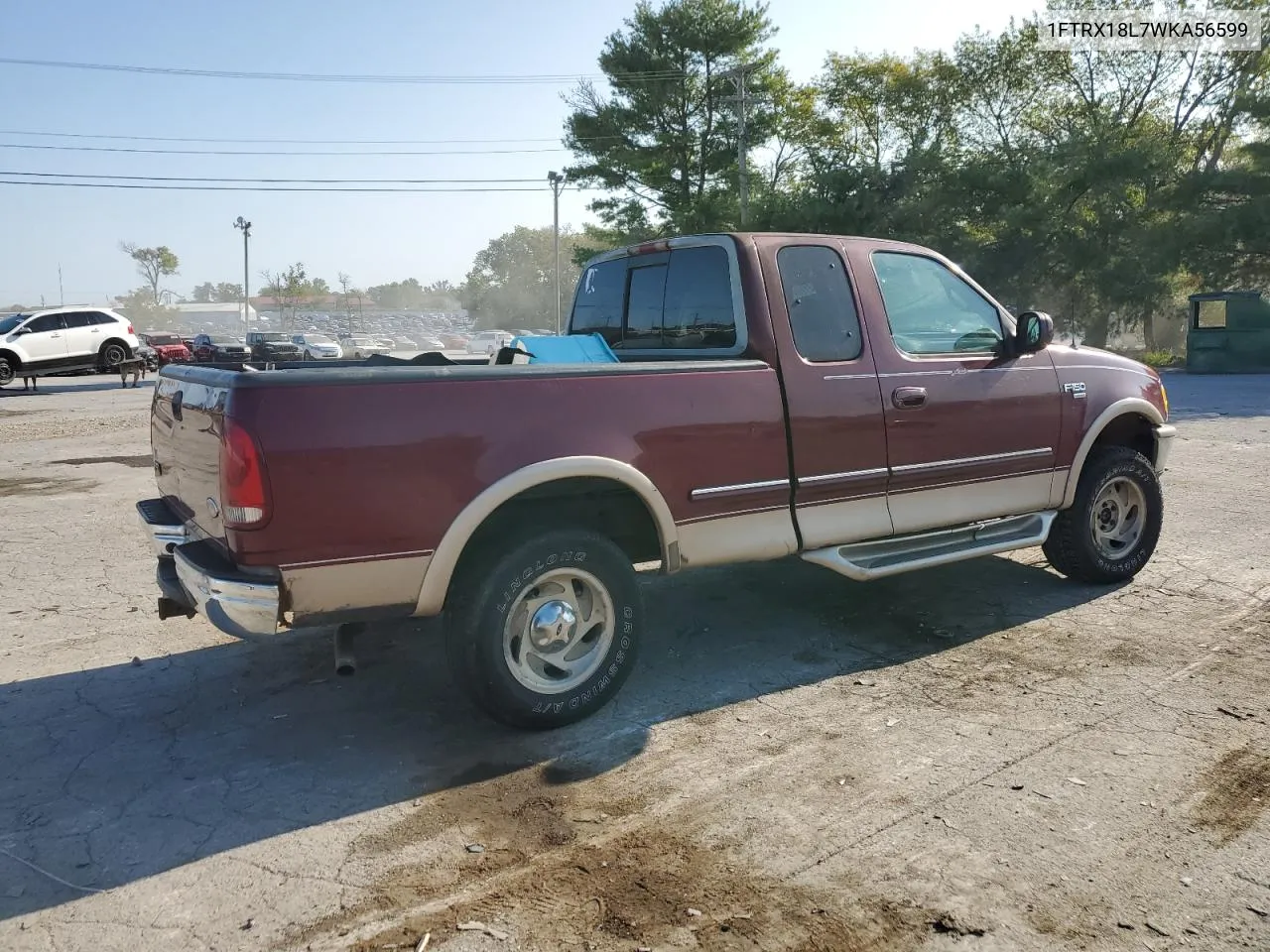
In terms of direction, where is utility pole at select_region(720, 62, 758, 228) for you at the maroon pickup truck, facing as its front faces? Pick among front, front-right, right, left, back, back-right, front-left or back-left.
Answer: front-left

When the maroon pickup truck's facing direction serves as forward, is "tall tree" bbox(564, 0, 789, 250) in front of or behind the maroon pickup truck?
in front

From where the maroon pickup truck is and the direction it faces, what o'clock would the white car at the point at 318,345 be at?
The white car is roughly at 10 o'clock from the maroon pickup truck.

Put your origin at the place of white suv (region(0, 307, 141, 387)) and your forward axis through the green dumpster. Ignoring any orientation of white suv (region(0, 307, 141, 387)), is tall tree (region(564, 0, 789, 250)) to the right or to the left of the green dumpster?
left

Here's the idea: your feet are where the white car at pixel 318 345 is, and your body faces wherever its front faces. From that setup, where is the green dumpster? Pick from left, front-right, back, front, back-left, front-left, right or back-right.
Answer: front

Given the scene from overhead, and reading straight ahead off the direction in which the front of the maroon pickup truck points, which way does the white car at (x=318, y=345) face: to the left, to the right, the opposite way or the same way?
to the right

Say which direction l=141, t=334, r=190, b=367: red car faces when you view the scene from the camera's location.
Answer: facing the viewer and to the right of the viewer

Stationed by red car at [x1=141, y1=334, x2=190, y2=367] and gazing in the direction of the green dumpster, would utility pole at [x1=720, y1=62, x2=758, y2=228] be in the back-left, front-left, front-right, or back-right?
front-left

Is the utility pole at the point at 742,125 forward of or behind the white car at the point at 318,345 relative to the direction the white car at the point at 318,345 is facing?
forward

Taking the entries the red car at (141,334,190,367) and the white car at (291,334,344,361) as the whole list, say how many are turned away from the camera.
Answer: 0

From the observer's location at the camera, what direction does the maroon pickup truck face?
facing away from the viewer and to the right of the viewer

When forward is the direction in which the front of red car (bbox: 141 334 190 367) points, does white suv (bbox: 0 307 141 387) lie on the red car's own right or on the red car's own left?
on the red car's own right
